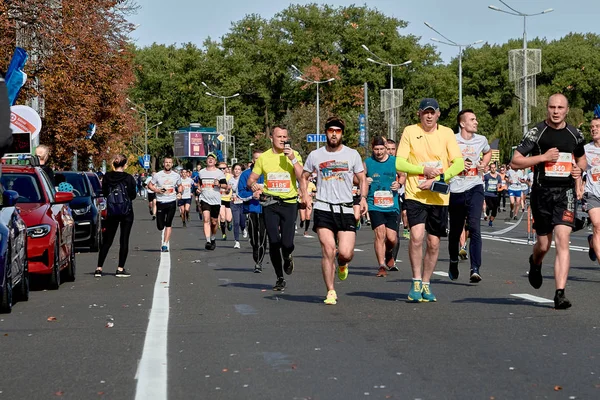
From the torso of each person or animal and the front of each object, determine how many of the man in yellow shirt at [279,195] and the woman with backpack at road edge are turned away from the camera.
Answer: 1

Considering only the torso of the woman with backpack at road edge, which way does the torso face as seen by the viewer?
away from the camera

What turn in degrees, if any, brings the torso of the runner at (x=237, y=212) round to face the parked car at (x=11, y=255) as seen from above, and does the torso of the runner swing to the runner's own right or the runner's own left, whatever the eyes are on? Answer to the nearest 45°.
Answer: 0° — they already face it

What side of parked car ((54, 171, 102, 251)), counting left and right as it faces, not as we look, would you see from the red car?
front

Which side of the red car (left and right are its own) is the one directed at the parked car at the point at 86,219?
back

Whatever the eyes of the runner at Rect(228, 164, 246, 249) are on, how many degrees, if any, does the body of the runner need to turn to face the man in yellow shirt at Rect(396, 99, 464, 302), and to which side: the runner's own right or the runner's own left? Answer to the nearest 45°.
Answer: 0° — they already face them
